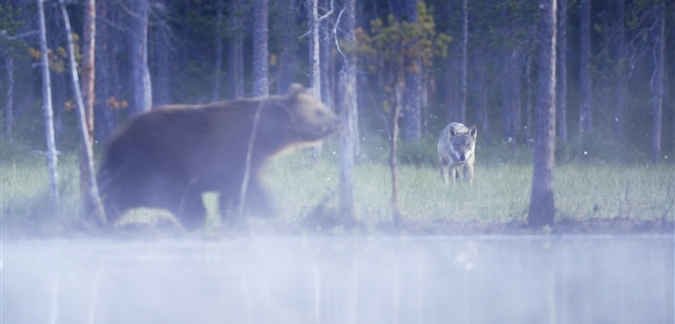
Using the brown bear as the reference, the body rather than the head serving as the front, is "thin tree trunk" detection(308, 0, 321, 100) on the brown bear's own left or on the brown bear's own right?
on the brown bear's own left

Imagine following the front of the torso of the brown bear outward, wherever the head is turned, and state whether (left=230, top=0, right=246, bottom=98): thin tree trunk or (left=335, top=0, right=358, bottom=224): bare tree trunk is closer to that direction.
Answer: the bare tree trunk

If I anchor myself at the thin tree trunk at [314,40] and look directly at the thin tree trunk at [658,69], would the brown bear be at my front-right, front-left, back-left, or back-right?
back-right

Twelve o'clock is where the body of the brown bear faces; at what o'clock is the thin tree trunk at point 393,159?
The thin tree trunk is roughly at 12 o'clock from the brown bear.

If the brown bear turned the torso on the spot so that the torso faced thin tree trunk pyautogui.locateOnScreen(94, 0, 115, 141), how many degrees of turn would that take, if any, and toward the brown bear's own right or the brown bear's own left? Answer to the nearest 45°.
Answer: approximately 90° to the brown bear's own left

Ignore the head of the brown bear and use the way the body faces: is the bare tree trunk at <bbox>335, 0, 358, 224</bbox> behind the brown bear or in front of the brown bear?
in front

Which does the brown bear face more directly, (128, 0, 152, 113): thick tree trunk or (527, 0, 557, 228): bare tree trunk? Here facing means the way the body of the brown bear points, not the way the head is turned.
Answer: the bare tree trunk

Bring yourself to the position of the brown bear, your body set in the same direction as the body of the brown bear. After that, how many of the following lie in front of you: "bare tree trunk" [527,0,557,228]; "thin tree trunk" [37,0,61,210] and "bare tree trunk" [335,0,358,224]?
2

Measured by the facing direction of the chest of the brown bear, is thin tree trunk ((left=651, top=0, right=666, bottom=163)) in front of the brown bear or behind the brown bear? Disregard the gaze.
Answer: in front

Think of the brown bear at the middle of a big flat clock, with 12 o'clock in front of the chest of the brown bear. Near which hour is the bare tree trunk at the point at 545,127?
The bare tree trunk is roughly at 12 o'clock from the brown bear.

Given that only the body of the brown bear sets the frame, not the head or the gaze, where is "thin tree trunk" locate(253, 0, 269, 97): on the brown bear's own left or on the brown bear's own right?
on the brown bear's own left

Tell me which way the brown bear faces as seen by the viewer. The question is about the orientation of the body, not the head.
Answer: to the viewer's right
